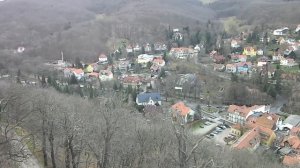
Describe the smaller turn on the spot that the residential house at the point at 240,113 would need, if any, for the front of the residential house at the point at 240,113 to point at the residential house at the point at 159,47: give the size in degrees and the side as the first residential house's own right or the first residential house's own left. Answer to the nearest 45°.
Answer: approximately 90° to the first residential house's own right

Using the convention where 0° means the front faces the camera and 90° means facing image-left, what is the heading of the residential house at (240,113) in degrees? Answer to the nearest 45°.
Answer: approximately 45°

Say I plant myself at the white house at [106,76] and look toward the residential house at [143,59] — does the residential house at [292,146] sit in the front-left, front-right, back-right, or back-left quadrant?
back-right

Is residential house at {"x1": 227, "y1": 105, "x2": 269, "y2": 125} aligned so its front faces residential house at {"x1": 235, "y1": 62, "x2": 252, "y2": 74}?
no

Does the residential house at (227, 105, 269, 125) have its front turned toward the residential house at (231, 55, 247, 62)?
no

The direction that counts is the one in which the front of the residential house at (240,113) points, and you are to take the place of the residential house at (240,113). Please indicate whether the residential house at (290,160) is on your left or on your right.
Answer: on your left

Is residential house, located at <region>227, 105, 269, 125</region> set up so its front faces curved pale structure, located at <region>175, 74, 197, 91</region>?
no

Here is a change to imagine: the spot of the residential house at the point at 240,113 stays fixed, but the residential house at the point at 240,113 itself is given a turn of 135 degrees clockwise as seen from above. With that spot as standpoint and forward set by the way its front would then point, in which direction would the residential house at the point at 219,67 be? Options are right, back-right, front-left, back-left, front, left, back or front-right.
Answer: front

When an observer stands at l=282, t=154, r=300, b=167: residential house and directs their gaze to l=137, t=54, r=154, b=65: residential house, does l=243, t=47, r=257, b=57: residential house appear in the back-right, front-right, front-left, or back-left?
front-right

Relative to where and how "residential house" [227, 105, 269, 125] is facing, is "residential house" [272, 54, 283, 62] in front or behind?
behind

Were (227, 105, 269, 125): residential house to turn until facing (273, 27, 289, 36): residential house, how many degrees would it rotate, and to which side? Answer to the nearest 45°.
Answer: approximately 135° to its right

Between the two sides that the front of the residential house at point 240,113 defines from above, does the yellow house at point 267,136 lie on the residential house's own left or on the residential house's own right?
on the residential house's own left

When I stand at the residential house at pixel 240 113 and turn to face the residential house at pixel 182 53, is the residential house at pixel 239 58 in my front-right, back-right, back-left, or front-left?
front-right

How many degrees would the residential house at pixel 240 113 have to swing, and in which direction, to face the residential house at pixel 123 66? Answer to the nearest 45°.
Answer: approximately 90° to its right

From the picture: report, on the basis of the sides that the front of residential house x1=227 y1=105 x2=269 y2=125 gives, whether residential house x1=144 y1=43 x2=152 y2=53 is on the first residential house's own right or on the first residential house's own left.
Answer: on the first residential house's own right

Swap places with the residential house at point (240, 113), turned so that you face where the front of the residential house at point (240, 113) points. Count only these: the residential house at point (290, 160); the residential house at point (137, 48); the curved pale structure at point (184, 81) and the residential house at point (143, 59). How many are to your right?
3
